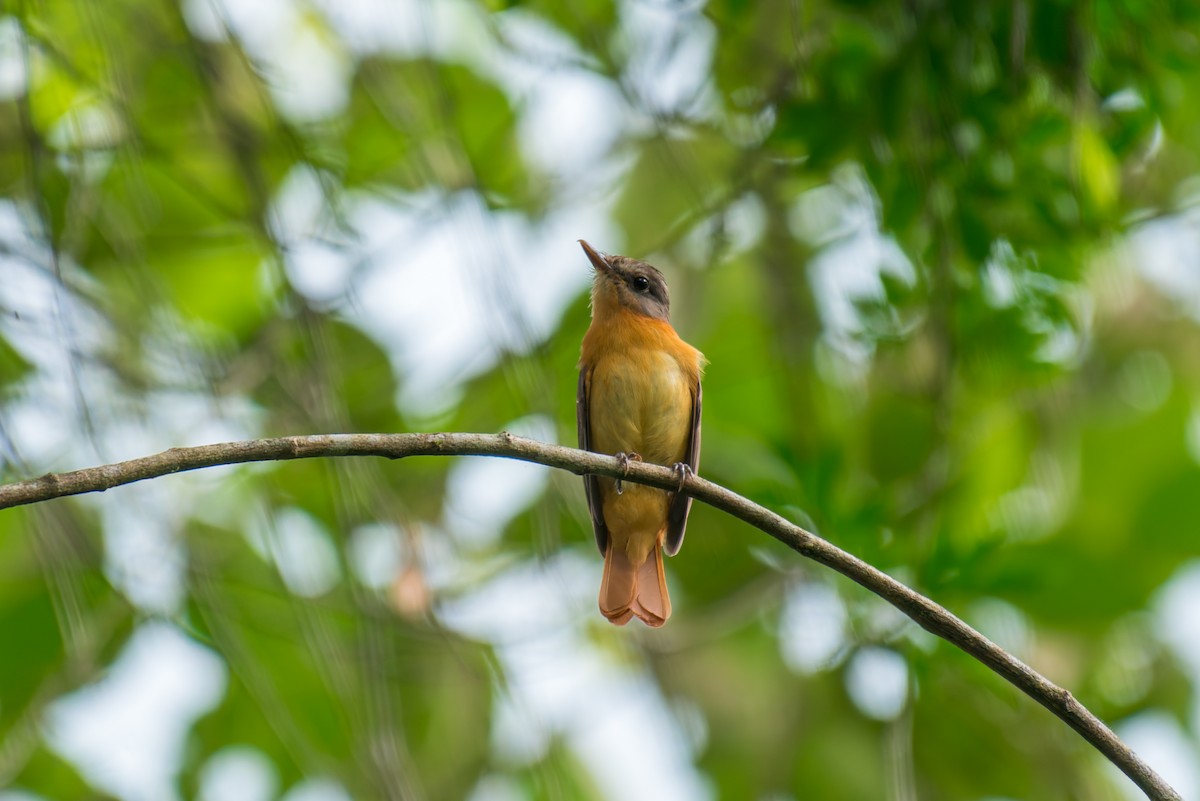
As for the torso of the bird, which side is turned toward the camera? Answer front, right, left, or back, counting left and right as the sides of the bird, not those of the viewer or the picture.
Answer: front
